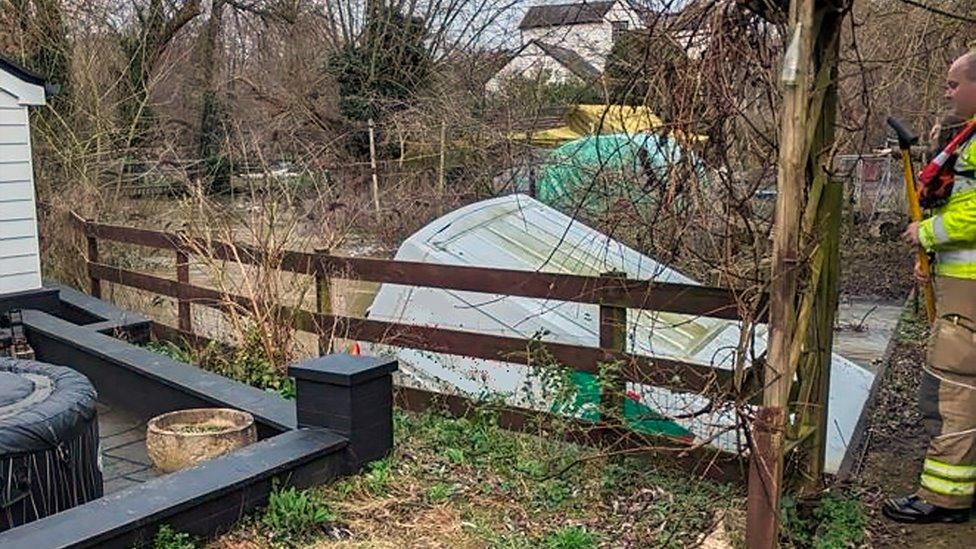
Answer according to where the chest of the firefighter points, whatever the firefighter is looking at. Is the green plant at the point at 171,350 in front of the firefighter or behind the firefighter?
in front

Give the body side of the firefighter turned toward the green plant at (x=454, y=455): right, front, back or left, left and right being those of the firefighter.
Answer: front

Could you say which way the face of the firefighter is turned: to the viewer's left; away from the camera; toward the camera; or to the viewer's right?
to the viewer's left

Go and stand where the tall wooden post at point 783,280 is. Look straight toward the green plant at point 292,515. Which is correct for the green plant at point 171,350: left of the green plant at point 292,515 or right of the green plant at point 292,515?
right

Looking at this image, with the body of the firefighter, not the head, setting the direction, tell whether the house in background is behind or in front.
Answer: in front

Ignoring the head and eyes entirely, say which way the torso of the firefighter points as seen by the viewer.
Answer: to the viewer's left

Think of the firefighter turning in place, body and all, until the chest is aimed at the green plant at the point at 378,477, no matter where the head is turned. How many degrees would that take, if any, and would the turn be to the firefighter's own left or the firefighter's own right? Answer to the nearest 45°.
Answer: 0° — they already face it

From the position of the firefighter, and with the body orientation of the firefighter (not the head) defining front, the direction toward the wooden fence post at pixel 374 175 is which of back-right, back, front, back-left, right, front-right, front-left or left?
front-right

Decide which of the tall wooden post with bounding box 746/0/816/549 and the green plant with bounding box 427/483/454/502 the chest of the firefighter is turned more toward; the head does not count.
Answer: the green plant
